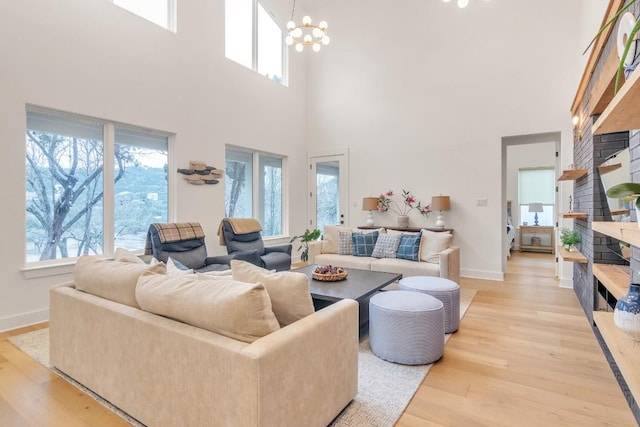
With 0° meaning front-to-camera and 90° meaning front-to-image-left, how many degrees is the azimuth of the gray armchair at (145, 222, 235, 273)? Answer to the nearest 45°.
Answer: approximately 315°

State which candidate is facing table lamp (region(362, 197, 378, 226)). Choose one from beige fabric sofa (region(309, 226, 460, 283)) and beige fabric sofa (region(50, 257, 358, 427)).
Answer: beige fabric sofa (region(50, 257, 358, 427))

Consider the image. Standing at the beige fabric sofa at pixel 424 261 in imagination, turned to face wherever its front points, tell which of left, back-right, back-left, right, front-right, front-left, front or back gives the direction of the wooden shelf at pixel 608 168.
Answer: left

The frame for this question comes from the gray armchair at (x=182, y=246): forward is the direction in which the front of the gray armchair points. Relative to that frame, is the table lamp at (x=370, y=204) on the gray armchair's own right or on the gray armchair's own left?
on the gray armchair's own left

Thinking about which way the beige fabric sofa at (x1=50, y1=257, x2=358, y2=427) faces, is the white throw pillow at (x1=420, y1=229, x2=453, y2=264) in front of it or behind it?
in front

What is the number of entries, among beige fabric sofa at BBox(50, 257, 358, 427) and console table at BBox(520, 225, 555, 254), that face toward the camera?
1

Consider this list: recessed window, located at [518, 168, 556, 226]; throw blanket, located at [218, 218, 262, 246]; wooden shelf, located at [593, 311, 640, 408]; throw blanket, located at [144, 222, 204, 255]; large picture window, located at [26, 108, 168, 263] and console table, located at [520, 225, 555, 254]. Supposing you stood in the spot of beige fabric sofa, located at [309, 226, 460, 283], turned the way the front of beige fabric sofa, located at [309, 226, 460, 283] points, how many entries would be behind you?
2

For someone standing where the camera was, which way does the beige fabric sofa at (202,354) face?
facing away from the viewer and to the right of the viewer

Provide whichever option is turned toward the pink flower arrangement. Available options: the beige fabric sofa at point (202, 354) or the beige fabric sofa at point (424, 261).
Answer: the beige fabric sofa at point (202, 354)

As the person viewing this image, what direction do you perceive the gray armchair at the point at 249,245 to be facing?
facing the viewer and to the right of the viewer

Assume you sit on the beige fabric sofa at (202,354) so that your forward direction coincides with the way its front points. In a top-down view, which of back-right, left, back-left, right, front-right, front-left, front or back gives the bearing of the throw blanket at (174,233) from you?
front-left

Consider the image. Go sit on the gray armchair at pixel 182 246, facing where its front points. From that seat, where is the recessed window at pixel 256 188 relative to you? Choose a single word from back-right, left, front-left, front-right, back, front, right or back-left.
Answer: left

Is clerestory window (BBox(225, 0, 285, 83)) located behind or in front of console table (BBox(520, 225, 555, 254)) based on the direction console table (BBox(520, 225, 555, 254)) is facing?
in front
